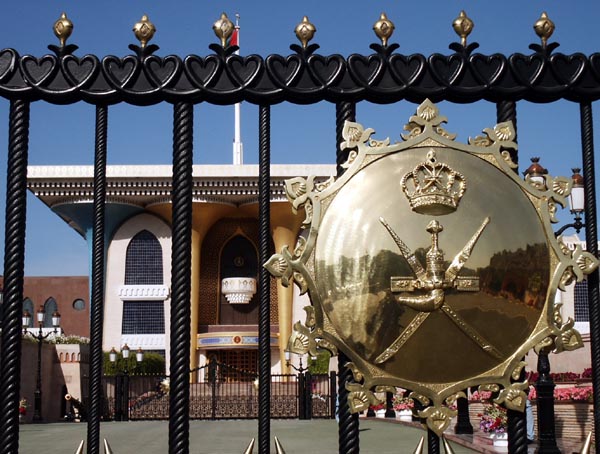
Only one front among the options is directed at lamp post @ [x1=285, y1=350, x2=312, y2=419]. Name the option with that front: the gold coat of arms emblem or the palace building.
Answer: the palace building

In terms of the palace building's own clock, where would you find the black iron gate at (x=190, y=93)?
The black iron gate is roughly at 12 o'clock from the palace building.

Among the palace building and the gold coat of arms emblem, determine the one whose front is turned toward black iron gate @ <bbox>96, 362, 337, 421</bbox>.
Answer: the palace building

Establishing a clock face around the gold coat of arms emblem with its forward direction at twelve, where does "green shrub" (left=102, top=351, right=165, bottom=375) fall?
The green shrub is roughly at 5 o'clock from the gold coat of arms emblem.

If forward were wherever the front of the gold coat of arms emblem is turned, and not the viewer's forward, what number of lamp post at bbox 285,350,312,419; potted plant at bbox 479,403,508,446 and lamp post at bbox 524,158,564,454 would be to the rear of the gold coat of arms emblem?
3

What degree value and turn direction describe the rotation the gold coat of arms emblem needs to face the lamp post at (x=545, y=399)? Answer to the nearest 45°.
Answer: approximately 180°

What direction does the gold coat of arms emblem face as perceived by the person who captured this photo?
facing the viewer

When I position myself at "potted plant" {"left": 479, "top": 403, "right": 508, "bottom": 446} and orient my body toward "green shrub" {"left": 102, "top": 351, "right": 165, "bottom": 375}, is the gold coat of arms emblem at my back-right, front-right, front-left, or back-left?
back-left

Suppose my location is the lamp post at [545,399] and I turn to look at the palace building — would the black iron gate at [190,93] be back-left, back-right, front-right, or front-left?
back-left

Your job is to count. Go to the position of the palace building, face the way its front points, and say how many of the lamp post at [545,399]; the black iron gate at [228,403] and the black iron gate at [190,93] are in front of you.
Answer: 3

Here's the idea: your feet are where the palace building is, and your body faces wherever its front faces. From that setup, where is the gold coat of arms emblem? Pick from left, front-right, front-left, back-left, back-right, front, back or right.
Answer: front

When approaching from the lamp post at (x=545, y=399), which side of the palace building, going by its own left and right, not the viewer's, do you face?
front

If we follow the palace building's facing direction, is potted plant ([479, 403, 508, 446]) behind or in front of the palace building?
in front

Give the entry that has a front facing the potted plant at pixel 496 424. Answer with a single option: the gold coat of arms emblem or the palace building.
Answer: the palace building

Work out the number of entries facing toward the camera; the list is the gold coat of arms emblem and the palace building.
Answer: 2

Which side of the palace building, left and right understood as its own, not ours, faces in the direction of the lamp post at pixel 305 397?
front
